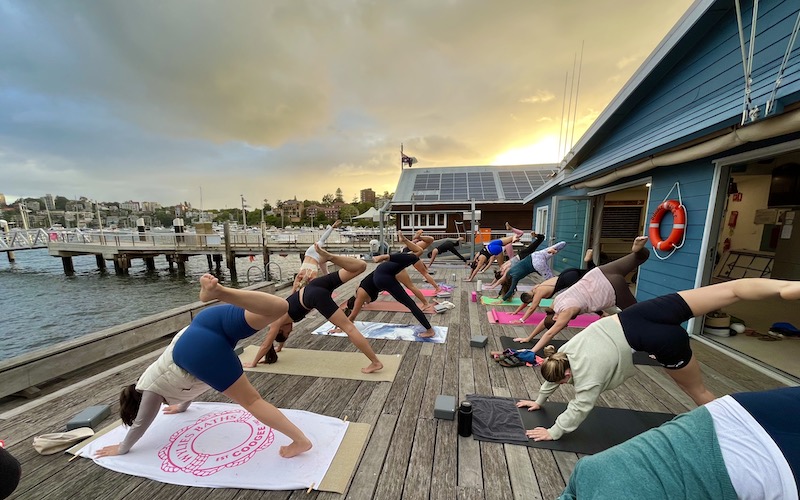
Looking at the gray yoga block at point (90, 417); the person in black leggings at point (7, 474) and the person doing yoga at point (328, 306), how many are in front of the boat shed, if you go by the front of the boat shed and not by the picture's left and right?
3

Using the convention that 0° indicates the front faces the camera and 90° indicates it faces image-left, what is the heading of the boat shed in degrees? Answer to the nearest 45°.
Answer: approximately 0°

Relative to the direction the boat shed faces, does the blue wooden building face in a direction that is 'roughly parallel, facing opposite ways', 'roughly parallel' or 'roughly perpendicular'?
roughly perpendicular

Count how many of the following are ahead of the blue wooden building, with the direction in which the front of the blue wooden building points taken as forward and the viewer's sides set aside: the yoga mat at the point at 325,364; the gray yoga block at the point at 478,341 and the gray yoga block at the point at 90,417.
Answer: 3

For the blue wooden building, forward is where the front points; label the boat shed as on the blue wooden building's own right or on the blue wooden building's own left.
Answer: on the blue wooden building's own right

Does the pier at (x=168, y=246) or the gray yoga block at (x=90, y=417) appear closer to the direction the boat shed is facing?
the gray yoga block

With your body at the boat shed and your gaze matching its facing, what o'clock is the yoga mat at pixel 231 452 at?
The yoga mat is roughly at 12 o'clock from the boat shed.

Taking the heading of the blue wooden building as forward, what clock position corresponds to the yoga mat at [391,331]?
The yoga mat is roughly at 12 o'clock from the blue wooden building.
